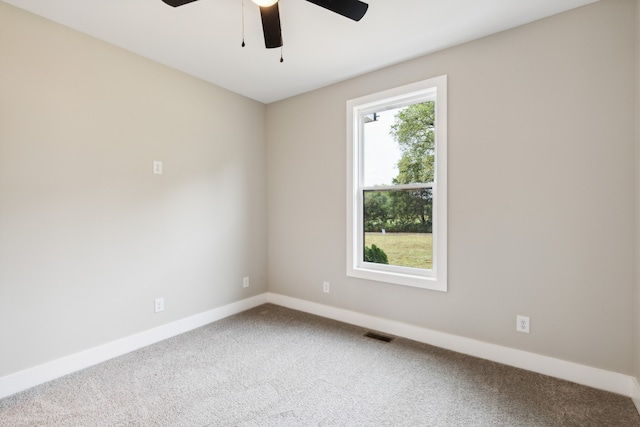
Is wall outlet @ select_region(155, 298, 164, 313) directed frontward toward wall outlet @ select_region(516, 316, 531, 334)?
yes

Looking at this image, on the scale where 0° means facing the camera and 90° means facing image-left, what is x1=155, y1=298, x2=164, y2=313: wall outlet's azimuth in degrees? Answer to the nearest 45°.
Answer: approximately 315°

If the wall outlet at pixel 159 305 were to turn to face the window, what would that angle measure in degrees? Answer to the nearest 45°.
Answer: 0° — it already faces it
